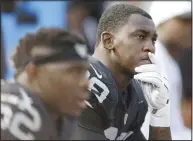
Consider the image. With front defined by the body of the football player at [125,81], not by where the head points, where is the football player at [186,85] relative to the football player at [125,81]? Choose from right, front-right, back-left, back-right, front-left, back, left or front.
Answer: left

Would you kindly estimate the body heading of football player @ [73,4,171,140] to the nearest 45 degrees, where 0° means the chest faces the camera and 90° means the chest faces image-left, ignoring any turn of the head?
approximately 315°

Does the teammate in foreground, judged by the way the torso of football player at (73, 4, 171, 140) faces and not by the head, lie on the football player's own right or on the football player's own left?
on the football player's own right
